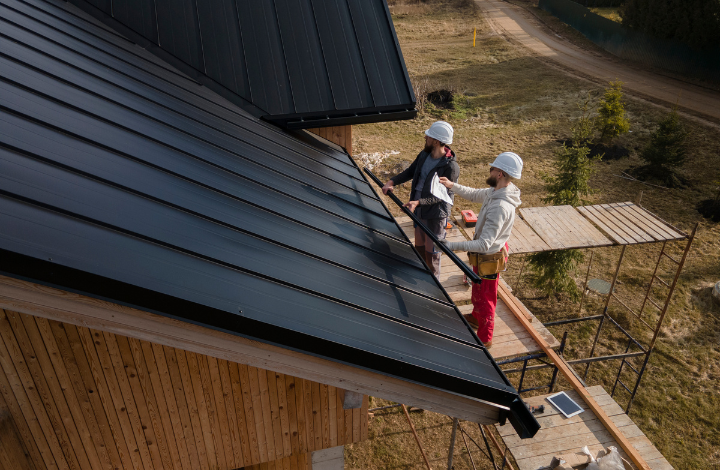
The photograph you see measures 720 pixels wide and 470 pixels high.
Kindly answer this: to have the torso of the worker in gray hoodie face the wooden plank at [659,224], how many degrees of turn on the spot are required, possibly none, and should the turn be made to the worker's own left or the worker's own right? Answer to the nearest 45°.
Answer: approximately 135° to the worker's own right

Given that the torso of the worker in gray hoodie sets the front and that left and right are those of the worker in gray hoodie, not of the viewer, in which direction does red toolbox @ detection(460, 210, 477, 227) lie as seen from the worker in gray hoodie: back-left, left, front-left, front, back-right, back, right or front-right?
right

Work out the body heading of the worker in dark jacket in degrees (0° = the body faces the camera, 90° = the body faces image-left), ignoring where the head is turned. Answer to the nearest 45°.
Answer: approximately 45°

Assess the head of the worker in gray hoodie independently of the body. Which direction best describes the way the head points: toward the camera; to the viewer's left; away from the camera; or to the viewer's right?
to the viewer's left

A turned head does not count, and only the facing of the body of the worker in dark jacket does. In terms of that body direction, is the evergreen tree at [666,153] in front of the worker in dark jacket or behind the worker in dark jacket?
behind

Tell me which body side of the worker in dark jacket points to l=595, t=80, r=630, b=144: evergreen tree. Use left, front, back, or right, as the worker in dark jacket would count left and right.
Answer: back

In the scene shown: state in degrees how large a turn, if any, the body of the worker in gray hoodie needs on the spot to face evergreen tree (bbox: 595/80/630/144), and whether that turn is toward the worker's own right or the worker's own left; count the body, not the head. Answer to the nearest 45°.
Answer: approximately 90° to the worker's own right

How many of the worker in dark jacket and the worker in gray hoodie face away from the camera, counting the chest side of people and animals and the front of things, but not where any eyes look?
0

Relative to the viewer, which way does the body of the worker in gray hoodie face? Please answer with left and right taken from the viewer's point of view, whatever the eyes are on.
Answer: facing to the left of the viewer
